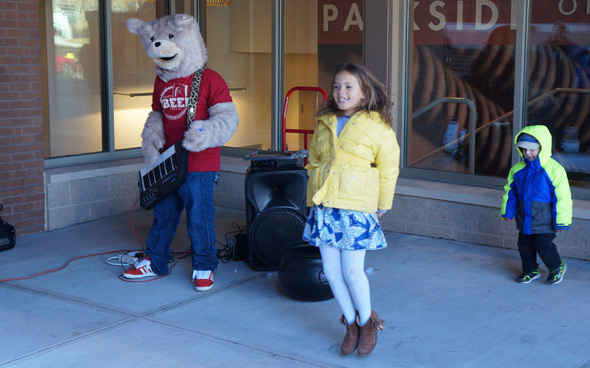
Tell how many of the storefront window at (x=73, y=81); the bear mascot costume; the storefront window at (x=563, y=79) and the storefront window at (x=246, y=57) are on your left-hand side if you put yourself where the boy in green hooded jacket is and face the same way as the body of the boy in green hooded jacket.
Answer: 0

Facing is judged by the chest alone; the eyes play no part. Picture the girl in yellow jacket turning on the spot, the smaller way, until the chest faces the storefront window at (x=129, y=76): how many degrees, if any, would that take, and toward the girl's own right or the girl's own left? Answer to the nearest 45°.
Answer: approximately 90° to the girl's own right

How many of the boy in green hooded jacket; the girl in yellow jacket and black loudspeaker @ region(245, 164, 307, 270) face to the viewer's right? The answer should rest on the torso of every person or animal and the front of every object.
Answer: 0

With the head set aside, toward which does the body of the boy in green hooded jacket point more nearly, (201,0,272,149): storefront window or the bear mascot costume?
the bear mascot costume

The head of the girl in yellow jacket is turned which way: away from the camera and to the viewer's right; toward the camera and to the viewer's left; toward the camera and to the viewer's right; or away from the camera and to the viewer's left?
toward the camera and to the viewer's left

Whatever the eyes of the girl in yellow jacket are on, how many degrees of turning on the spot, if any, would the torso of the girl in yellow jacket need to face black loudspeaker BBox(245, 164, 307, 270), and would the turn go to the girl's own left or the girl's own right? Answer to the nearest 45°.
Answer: approximately 135° to the girl's own right

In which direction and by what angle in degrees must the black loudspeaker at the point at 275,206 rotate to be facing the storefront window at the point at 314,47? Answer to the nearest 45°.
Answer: approximately 180°

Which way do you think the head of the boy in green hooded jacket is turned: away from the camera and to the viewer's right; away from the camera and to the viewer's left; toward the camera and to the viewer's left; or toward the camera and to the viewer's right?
toward the camera and to the viewer's left

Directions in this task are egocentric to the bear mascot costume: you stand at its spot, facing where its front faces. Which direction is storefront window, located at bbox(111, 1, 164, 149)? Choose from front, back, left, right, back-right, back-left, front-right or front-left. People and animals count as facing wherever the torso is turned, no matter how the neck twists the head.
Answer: back-right

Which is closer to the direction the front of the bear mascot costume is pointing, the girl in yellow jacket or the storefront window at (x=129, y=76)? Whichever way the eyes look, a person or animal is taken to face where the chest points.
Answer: the girl in yellow jacket

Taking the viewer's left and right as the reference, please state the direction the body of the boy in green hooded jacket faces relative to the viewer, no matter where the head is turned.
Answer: facing the viewer and to the left of the viewer

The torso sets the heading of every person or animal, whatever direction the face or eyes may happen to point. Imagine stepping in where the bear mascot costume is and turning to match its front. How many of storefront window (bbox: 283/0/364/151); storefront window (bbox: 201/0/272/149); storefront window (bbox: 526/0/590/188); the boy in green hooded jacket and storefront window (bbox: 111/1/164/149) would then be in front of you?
0

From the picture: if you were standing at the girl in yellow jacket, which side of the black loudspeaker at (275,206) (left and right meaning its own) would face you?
front

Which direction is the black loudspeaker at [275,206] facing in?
toward the camera

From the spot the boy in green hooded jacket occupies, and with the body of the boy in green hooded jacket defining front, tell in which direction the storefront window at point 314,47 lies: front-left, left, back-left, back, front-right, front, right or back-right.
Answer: right

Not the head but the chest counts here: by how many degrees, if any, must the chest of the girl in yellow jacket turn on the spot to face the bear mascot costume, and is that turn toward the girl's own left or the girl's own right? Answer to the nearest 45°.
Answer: approximately 90° to the girl's own right

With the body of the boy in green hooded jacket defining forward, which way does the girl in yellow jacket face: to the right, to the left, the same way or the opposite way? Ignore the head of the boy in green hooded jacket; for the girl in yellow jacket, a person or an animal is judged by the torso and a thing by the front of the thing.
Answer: the same way

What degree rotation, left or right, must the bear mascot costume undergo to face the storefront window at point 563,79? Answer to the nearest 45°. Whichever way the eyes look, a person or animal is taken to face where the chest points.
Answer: approximately 135° to its left

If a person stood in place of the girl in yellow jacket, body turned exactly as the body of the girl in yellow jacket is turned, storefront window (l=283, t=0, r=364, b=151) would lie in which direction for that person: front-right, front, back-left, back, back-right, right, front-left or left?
back-right

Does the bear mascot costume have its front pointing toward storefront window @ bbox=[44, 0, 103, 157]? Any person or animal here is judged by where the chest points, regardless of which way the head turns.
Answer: no

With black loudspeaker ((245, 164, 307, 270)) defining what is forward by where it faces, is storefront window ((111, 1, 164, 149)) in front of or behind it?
behind
